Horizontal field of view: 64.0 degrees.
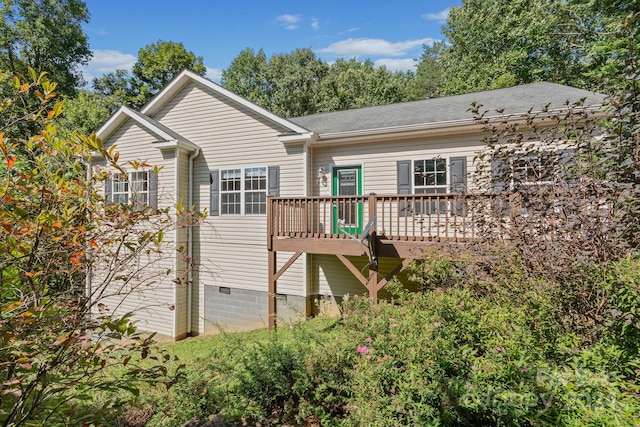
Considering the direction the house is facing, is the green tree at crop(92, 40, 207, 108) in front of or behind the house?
behind

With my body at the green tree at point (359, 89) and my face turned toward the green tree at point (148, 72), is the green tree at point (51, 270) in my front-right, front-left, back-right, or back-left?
front-left

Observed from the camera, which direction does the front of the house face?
facing the viewer

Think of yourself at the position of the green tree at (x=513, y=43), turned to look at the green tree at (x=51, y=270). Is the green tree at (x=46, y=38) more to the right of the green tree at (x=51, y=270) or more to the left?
right

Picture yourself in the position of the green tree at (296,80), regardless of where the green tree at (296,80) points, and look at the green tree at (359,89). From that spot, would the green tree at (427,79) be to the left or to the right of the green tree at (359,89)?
left

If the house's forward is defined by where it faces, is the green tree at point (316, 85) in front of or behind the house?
behind

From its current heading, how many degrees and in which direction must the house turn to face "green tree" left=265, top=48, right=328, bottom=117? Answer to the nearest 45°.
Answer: approximately 180°

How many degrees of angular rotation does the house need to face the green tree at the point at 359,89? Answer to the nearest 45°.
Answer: approximately 180°

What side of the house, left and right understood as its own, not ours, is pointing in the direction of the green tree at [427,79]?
back

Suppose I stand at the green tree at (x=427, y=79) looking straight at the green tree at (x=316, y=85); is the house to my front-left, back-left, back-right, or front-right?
front-left
